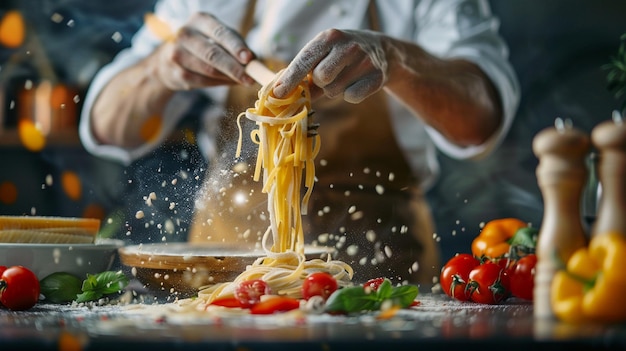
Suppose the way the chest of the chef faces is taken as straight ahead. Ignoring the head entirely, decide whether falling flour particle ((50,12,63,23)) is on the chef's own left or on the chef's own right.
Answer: on the chef's own right

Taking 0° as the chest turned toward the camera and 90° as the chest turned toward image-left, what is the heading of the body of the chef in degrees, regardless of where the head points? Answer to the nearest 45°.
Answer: approximately 0°

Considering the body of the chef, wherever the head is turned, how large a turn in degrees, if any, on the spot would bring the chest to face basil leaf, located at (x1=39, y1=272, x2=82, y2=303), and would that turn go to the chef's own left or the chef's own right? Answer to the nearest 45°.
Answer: approximately 45° to the chef's own right

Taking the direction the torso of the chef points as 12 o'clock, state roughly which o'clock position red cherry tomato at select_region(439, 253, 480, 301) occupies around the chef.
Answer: The red cherry tomato is roughly at 12 o'clock from the chef.

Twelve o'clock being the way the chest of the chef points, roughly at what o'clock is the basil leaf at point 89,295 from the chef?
The basil leaf is roughly at 1 o'clock from the chef.

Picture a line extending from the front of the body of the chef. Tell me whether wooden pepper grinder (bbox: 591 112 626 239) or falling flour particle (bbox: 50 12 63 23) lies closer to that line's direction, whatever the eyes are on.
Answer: the wooden pepper grinder

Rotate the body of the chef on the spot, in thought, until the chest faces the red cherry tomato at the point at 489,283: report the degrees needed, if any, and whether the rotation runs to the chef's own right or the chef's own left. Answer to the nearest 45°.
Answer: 0° — they already face it
